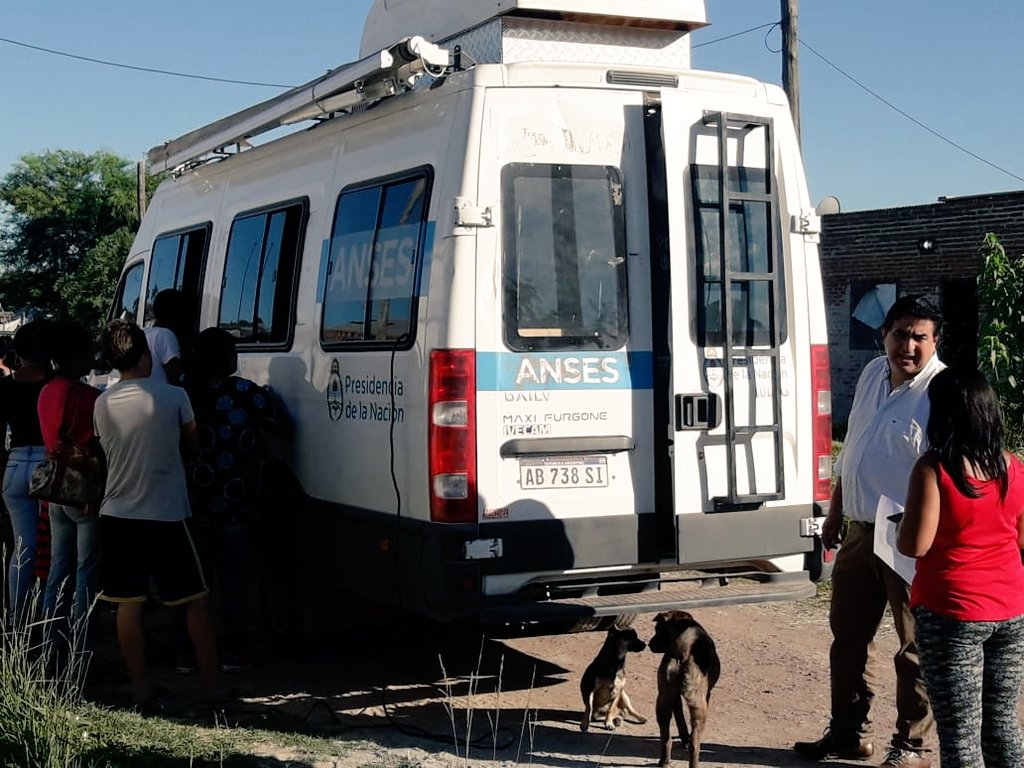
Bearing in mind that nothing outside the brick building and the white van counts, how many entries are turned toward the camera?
1

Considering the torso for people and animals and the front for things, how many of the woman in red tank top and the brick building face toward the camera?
1

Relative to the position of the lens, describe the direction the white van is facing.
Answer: facing away from the viewer and to the left of the viewer

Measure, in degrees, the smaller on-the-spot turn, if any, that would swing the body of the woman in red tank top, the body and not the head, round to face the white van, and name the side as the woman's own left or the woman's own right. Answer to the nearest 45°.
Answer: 0° — they already face it

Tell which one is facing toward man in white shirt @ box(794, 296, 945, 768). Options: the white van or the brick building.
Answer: the brick building

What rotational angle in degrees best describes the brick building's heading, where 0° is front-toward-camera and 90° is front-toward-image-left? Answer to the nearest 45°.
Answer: approximately 0°

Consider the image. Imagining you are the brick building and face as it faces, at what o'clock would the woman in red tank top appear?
The woman in red tank top is roughly at 12 o'clock from the brick building.

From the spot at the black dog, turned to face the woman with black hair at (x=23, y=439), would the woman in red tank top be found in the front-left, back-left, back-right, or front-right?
back-left
